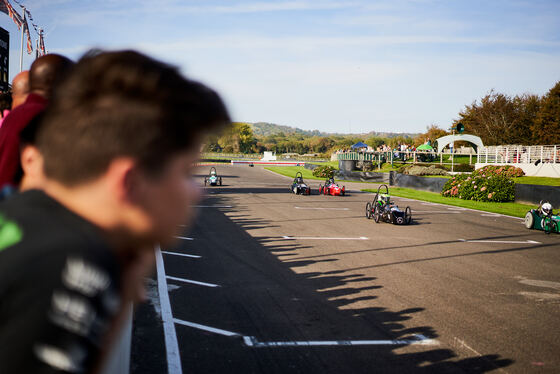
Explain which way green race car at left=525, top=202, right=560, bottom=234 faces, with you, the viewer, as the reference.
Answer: facing the viewer and to the right of the viewer

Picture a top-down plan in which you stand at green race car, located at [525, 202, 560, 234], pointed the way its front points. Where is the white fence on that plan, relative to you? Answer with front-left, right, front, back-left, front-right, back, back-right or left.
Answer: back-left

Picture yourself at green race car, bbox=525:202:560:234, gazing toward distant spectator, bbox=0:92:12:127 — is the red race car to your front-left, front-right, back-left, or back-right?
back-right

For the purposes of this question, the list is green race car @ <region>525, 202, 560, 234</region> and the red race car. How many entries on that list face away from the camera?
0

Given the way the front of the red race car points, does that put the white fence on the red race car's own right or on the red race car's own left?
on the red race car's own left

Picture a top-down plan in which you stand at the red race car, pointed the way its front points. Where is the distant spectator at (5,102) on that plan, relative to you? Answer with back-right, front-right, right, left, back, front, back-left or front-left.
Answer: front-right
